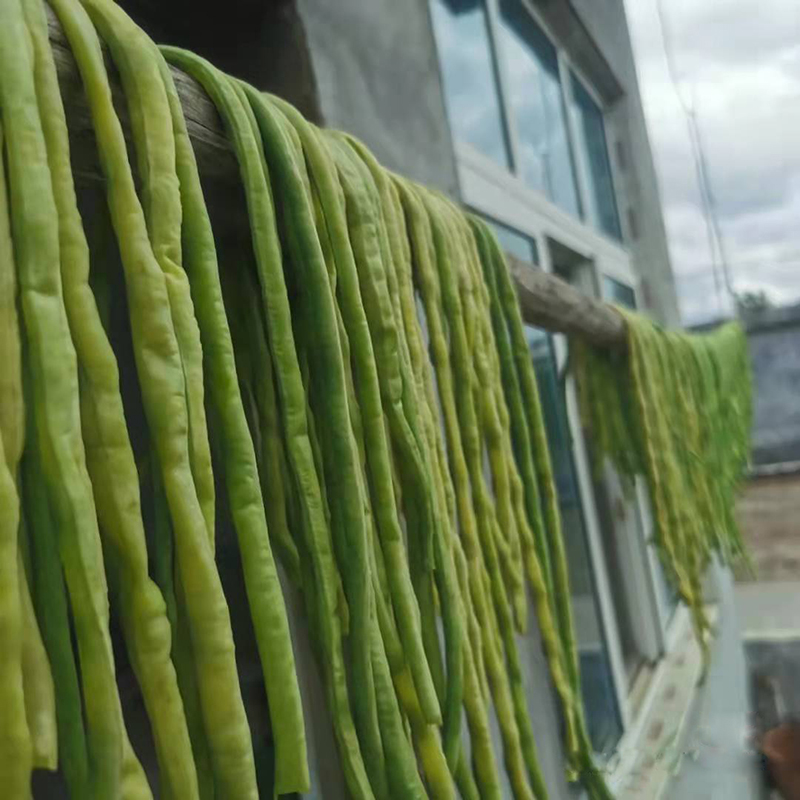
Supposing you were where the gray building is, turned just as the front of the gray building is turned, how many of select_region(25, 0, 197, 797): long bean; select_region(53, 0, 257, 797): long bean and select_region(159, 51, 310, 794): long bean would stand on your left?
0

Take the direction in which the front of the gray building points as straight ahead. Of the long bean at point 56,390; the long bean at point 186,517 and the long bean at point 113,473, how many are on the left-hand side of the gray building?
0

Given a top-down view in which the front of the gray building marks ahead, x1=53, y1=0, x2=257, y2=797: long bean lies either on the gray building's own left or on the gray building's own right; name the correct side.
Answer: on the gray building's own right

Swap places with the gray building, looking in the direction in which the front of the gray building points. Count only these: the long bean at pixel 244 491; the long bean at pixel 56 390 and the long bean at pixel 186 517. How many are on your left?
0

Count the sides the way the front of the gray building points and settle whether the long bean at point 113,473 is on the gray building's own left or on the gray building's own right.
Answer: on the gray building's own right

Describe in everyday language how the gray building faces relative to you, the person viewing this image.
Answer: facing the viewer and to the right of the viewer

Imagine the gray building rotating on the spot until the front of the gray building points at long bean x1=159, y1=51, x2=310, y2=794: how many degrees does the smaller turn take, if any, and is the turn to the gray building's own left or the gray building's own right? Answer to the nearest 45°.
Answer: approximately 45° to the gray building's own right

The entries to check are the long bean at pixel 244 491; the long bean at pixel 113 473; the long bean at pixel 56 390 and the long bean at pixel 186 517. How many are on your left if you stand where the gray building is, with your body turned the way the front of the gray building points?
0

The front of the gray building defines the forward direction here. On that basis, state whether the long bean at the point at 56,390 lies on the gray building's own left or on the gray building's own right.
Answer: on the gray building's own right
